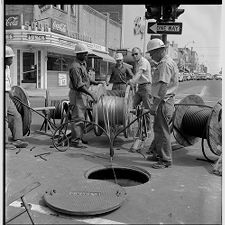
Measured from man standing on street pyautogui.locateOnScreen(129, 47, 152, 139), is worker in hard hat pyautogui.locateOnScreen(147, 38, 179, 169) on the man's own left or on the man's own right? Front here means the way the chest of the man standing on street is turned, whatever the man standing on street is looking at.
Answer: on the man's own left

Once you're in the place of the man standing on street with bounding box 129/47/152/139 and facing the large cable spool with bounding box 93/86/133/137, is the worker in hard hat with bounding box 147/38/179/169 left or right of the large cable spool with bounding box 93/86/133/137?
left

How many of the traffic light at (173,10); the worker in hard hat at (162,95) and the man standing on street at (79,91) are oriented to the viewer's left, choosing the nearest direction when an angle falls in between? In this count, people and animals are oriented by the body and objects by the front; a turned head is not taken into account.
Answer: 1

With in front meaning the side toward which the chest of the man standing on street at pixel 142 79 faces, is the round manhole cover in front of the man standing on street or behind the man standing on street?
in front

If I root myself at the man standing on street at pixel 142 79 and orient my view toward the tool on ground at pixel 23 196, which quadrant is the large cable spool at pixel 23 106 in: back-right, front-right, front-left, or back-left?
front-right

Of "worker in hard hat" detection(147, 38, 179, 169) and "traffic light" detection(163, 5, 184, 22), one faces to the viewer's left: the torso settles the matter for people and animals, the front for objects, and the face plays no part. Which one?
the worker in hard hat

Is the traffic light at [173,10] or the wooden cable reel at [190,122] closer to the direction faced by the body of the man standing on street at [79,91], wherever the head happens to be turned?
the wooden cable reel

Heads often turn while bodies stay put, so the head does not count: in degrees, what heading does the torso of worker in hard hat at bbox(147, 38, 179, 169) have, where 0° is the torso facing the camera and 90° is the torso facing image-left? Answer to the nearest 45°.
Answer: approximately 90°

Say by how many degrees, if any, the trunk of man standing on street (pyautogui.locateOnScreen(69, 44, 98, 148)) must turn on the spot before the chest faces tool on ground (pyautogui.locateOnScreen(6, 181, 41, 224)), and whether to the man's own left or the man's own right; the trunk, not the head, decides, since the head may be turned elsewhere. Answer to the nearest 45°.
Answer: approximately 90° to the man's own right

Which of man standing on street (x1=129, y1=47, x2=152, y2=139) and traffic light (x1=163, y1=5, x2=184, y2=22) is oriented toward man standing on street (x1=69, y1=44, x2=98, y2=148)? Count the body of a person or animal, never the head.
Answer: man standing on street (x1=129, y1=47, x2=152, y2=139)

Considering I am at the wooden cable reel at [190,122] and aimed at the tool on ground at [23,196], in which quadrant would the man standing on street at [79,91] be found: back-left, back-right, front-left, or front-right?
front-right

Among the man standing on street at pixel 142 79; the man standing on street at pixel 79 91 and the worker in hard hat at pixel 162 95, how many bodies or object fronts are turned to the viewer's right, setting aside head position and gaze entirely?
1
